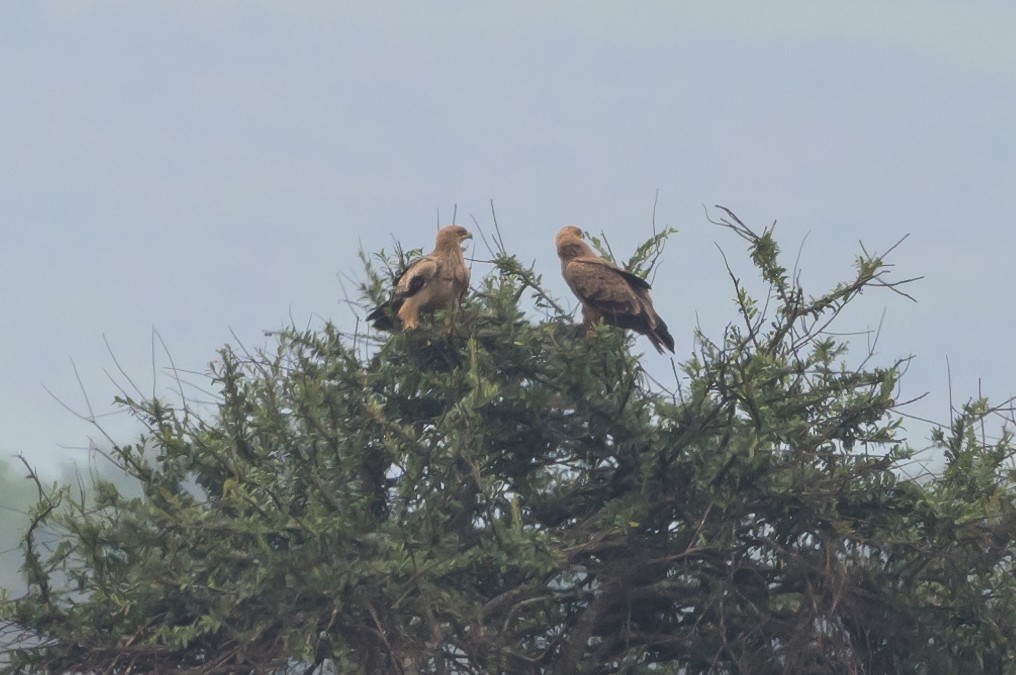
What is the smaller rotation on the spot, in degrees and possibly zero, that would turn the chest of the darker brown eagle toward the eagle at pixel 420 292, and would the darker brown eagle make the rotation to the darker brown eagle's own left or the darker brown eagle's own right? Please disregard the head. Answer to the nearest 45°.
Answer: approximately 45° to the darker brown eagle's own left
